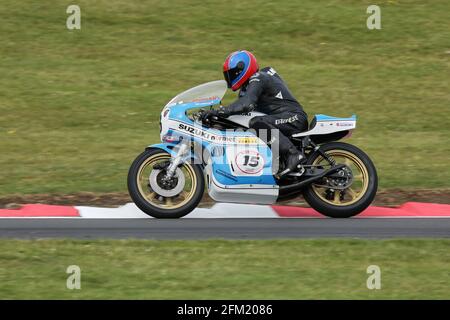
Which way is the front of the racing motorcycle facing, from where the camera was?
facing to the left of the viewer

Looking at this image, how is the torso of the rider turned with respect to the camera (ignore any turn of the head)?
to the viewer's left

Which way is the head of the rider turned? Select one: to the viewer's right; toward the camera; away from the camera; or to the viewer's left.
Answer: to the viewer's left
